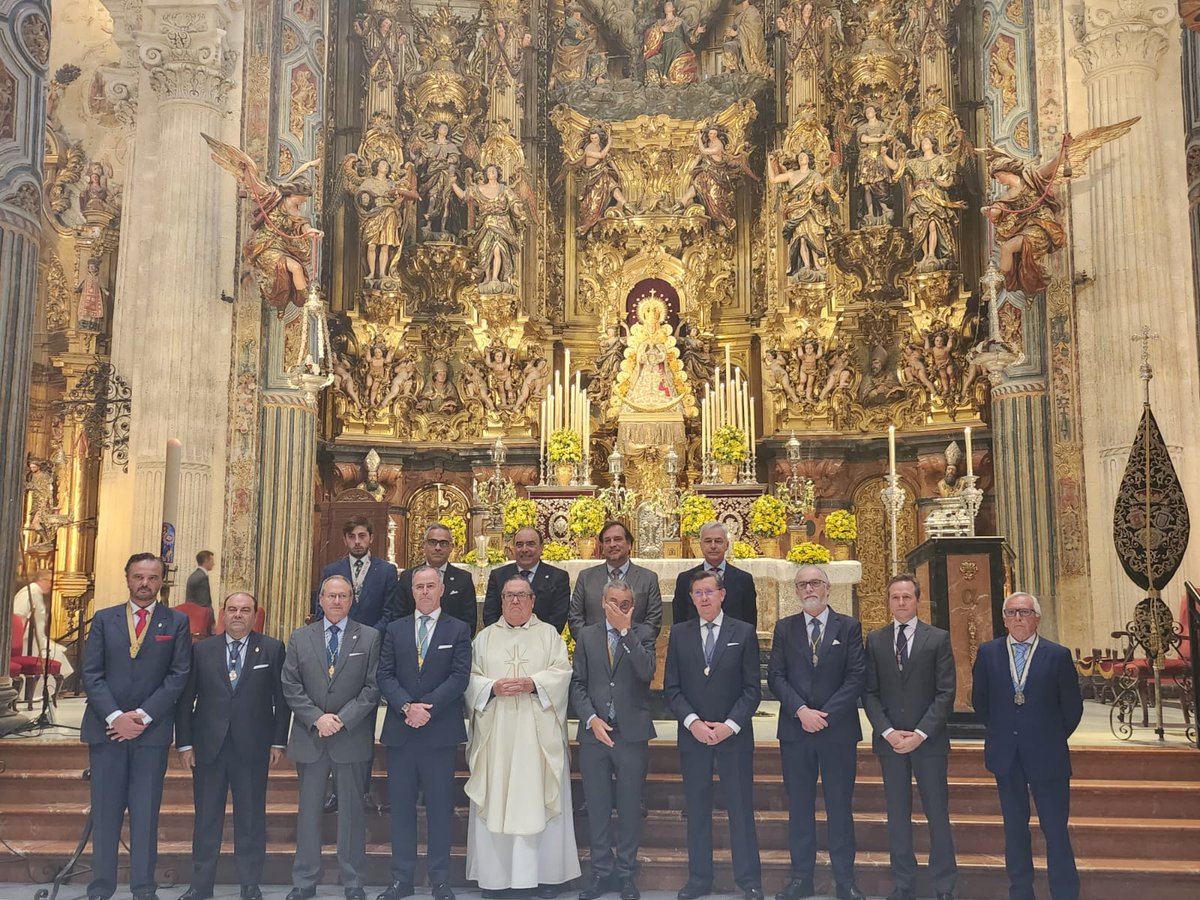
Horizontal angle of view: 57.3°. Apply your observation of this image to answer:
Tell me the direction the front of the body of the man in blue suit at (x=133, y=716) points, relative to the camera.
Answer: toward the camera

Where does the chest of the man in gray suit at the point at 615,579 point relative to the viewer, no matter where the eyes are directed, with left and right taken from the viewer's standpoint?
facing the viewer

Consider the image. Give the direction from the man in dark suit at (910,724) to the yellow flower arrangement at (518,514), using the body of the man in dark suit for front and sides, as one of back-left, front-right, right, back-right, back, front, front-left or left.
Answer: back-right

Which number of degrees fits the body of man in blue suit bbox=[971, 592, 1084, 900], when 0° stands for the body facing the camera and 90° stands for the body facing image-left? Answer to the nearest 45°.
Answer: approximately 0°

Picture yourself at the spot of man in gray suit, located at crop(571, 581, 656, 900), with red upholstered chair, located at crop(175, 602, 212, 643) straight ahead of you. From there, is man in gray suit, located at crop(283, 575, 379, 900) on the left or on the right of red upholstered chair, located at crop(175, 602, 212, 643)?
left

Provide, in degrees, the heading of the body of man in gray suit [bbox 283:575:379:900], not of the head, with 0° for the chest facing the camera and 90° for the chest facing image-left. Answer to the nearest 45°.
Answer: approximately 0°

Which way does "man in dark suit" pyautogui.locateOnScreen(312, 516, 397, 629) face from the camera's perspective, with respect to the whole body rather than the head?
toward the camera

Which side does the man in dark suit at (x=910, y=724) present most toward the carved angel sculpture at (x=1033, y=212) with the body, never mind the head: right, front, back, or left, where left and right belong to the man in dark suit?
back

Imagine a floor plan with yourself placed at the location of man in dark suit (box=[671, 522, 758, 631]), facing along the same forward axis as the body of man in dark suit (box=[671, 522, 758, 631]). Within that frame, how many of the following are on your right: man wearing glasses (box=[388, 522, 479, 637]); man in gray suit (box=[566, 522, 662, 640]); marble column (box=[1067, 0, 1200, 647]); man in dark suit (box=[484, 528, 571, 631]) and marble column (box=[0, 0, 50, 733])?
4

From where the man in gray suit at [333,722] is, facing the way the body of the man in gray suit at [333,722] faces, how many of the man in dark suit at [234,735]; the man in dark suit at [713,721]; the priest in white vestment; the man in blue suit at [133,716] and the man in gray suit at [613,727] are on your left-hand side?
3

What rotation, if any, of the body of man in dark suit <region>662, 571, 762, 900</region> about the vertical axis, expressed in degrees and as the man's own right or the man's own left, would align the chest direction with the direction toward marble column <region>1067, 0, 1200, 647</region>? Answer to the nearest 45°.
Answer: approximately 135° to the man's own left
